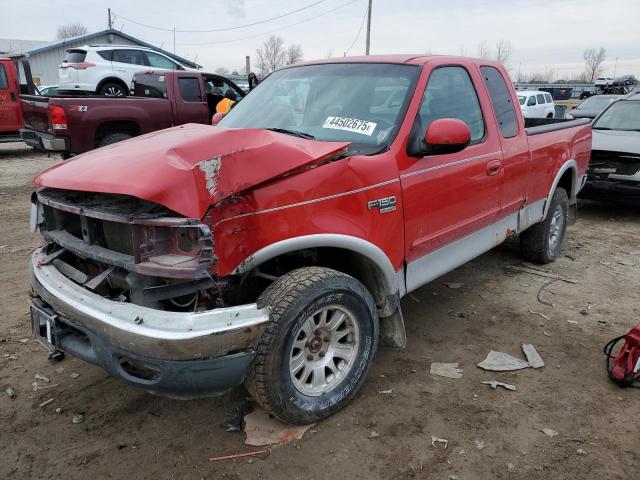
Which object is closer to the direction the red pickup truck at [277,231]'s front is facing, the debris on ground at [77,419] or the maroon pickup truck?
the debris on ground

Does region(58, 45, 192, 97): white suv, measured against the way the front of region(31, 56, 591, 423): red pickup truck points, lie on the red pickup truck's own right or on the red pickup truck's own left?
on the red pickup truck's own right

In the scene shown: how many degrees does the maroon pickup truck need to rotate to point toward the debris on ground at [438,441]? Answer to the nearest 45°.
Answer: approximately 135° to its right

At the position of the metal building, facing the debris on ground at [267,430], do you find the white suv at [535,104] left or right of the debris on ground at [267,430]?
left

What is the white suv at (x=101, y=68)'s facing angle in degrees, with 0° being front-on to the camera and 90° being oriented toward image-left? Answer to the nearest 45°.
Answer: approximately 225°

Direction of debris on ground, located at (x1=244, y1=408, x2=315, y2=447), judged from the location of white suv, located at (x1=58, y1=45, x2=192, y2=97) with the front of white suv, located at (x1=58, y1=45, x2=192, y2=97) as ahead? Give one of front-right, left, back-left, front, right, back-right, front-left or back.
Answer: back-right

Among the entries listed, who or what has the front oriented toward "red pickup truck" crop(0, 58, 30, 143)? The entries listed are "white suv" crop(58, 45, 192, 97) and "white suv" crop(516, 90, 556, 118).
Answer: "white suv" crop(516, 90, 556, 118)

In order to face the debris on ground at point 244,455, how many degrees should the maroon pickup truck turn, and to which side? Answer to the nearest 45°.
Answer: approximately 135° to its right

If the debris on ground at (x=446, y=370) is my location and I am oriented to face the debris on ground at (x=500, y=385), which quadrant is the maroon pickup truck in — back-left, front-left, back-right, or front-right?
back-left

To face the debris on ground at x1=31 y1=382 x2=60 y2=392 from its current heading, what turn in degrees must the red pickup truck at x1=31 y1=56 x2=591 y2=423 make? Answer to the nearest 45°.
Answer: approximately 45° to its right

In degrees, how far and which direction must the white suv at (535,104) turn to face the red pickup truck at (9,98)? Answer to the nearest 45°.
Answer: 0° — it already faces it

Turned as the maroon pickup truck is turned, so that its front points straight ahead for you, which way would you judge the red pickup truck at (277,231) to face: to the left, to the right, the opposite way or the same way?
the opposite way
